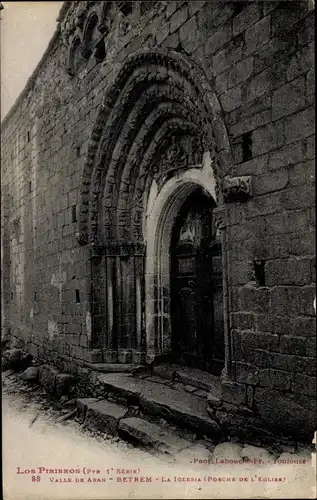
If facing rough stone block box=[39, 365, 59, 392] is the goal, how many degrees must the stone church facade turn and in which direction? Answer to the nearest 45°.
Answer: approximately 90° to its right

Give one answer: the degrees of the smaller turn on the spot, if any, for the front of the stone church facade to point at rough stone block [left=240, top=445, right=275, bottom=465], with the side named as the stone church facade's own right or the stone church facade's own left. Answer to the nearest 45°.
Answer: approximately 45° to the stone church facade's own left

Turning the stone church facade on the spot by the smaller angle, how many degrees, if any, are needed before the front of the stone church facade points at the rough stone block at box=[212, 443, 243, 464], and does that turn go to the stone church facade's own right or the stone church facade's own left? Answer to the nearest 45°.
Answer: approximately 45° to the stone church facade's own left

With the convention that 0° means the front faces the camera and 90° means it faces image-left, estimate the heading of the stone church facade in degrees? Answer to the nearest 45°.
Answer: approximately 45°
